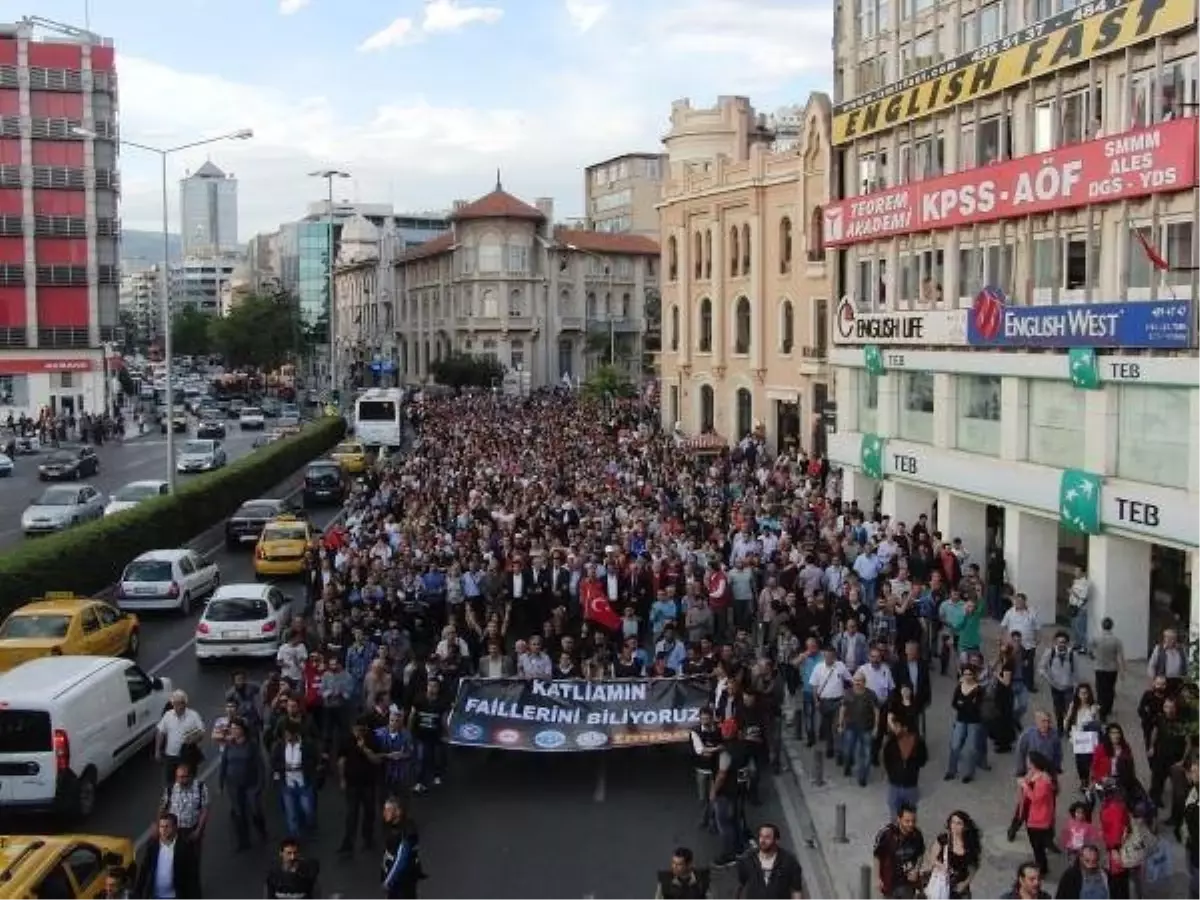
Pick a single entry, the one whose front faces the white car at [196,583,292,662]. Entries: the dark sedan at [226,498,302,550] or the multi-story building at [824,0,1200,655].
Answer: the multi-story building

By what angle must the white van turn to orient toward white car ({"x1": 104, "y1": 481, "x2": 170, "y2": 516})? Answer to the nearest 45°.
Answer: approximately 45° to its left

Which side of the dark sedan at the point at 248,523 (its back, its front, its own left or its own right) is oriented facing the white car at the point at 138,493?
left

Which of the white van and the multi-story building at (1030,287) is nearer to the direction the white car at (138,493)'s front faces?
the white van

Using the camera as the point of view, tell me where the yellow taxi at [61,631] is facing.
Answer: facing away from the viewer and to the right of the viewer

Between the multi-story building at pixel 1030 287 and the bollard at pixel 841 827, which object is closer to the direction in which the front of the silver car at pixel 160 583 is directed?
the multi-story building

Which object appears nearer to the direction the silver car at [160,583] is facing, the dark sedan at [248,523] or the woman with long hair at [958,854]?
the dark sedan

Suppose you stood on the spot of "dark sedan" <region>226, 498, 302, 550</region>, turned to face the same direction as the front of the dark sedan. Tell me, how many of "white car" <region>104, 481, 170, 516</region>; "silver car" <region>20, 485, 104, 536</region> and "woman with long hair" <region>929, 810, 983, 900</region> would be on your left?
2

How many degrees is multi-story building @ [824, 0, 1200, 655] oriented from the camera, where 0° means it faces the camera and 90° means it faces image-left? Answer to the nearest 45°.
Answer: approximately 45°

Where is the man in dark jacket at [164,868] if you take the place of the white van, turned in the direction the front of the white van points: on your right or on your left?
on your right

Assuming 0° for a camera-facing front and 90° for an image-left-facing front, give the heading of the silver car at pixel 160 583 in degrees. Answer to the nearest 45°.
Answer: approximately 225°

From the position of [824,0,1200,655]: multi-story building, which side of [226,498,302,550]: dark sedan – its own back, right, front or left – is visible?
right

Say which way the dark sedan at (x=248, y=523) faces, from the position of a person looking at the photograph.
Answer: facing away from the viewer and to the right of the viewer
